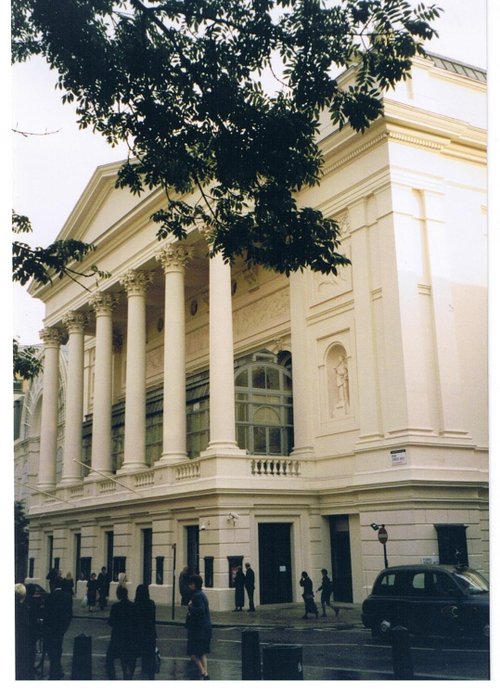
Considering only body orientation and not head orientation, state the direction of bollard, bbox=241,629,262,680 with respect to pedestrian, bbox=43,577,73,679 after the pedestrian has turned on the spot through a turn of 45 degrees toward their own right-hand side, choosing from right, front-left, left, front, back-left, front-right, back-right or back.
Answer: right

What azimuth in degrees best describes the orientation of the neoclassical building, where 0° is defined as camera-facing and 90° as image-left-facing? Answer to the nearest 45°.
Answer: approximately 45°

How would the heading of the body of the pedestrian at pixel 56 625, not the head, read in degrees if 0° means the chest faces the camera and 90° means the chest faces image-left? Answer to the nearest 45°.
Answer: approximately 180°

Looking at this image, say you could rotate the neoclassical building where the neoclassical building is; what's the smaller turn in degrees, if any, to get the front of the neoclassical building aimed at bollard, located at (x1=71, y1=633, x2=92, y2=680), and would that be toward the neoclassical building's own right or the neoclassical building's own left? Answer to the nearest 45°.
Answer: approximately 45° to the neoclassical building's own left

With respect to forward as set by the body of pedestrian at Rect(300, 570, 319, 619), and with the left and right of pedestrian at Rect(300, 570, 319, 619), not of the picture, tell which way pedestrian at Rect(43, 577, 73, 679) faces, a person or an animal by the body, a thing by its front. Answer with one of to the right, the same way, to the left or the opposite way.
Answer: to the right

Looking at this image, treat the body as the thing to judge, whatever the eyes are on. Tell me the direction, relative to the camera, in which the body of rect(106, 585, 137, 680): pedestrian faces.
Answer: away from the camera

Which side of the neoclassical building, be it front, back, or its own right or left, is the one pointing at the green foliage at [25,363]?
front

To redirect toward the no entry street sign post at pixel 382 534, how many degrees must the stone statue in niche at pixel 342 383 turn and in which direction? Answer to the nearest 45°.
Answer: approximately 45° to its left

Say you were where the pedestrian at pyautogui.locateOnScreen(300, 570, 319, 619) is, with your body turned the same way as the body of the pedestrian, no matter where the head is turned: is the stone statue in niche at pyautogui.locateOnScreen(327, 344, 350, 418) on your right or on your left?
on your right

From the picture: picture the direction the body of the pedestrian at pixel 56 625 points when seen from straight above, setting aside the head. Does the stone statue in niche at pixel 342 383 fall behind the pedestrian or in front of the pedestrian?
in front

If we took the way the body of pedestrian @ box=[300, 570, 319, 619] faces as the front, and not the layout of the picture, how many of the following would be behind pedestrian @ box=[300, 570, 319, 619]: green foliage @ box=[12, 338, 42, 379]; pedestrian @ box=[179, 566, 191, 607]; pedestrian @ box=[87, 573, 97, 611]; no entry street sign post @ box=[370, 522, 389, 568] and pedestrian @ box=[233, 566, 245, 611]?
1

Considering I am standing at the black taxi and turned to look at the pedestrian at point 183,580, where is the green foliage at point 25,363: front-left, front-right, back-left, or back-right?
front-left
